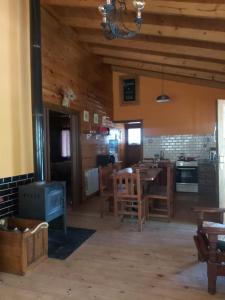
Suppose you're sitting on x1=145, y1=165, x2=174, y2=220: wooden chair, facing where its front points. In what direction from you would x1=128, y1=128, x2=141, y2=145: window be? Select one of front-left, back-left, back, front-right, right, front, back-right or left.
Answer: right

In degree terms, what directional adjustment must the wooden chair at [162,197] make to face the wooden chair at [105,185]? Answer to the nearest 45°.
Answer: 0° — it already faces it

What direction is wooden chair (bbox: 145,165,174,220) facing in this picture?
to the viewer's left

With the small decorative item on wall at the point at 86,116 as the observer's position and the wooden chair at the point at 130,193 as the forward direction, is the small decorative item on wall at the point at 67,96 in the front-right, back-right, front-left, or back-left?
front-right

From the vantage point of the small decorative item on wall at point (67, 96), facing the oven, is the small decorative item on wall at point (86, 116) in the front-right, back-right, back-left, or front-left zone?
front-left

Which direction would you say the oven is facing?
toward the camera

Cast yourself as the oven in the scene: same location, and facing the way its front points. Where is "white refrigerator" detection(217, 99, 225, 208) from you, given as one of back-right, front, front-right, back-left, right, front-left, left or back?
front

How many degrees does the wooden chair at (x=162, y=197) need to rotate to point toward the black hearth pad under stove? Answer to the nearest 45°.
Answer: approximately 45° to its left

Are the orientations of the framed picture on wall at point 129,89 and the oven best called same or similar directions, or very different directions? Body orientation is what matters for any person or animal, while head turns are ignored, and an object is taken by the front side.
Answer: same or similar directions

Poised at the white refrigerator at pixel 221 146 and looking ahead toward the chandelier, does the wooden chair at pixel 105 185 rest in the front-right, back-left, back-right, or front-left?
front-right

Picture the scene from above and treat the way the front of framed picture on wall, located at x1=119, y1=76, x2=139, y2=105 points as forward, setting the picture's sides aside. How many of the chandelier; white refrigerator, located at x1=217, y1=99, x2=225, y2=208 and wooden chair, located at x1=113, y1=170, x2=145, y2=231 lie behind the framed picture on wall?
0

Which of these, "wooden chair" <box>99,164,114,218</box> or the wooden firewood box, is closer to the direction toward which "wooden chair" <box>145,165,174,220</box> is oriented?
the wooden chair

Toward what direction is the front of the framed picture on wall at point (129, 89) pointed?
toward the camera

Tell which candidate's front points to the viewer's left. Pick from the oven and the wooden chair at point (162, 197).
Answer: the wooden chair

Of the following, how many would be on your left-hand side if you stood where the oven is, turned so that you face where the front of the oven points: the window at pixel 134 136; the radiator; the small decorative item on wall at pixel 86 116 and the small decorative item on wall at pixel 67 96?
0

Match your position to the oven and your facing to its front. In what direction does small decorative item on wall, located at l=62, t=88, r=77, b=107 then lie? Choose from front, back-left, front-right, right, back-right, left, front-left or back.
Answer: front-right

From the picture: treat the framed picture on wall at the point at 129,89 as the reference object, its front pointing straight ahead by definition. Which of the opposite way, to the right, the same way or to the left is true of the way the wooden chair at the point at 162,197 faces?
to the right

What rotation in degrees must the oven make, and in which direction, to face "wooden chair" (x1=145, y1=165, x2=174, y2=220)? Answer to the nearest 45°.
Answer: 0° — it already faces it
